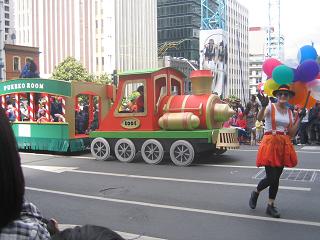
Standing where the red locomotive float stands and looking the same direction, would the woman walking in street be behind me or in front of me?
in front

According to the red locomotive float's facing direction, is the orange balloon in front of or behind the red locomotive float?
in front

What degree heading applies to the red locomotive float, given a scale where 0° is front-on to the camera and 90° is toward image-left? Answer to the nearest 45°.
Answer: approximately 315°
